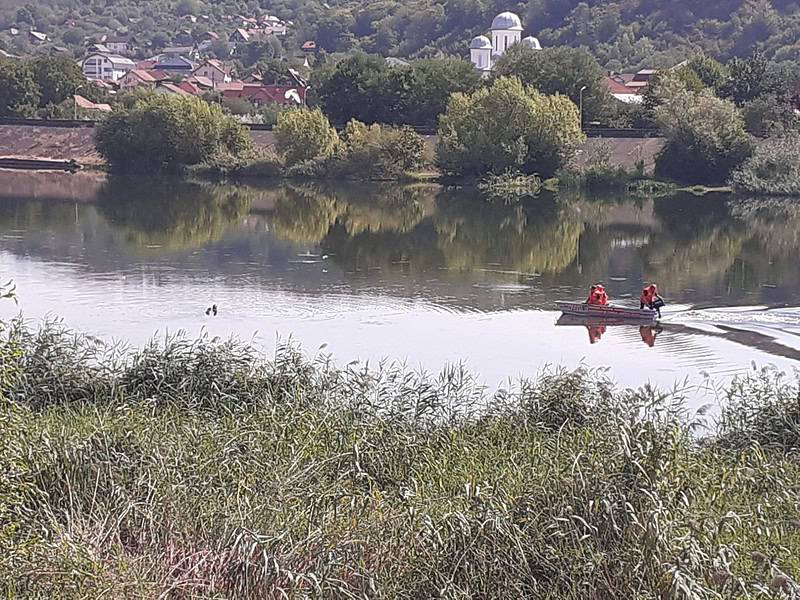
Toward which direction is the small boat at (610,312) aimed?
to the viewer's left

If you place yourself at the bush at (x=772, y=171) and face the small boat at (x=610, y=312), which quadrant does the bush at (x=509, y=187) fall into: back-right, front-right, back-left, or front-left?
front-right

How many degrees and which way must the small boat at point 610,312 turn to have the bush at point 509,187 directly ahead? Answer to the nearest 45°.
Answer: approximately 90° to its right

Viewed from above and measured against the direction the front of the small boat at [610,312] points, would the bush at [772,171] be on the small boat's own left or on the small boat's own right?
on the small boat's own right
